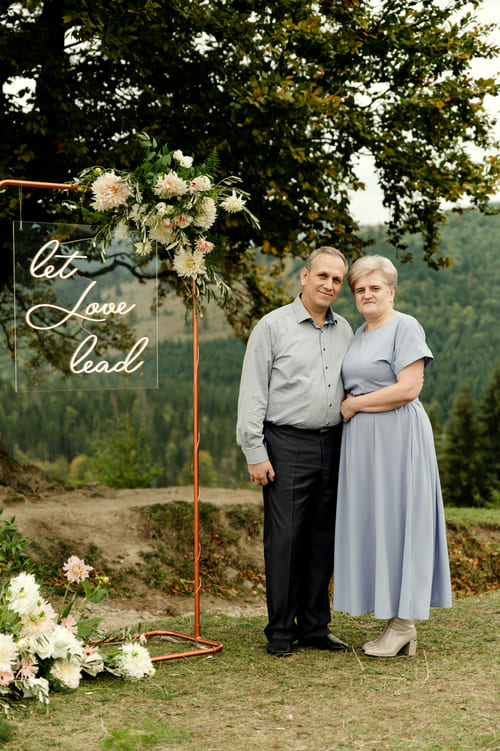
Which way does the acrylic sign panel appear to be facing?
toward the camera

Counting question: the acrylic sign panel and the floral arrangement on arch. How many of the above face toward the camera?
2

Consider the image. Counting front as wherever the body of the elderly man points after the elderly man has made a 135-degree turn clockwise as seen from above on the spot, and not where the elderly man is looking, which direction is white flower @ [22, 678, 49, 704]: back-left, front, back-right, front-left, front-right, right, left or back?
front-left

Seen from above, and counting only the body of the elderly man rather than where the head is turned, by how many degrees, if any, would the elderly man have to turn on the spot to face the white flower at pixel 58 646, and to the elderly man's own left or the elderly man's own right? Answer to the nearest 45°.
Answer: approximately 90° to the elderly man's own right

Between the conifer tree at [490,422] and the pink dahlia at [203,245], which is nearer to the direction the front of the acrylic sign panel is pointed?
the pink dahlia

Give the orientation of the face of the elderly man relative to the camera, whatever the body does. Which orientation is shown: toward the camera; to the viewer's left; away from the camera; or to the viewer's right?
toward the camera

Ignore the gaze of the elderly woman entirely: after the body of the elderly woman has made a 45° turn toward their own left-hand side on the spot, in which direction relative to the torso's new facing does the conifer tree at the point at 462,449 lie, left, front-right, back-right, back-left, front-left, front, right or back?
back

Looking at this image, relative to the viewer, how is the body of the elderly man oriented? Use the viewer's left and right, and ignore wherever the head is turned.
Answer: facing the viewer and to the right of the viewer

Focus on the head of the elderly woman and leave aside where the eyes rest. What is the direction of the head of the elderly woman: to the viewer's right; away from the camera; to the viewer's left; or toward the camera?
toward the camera

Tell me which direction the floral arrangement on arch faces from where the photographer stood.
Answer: facing the viewer

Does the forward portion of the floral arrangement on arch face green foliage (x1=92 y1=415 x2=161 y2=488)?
no

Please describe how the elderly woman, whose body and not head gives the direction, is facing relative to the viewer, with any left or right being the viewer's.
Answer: facing the viewer and to the left of the viewer
